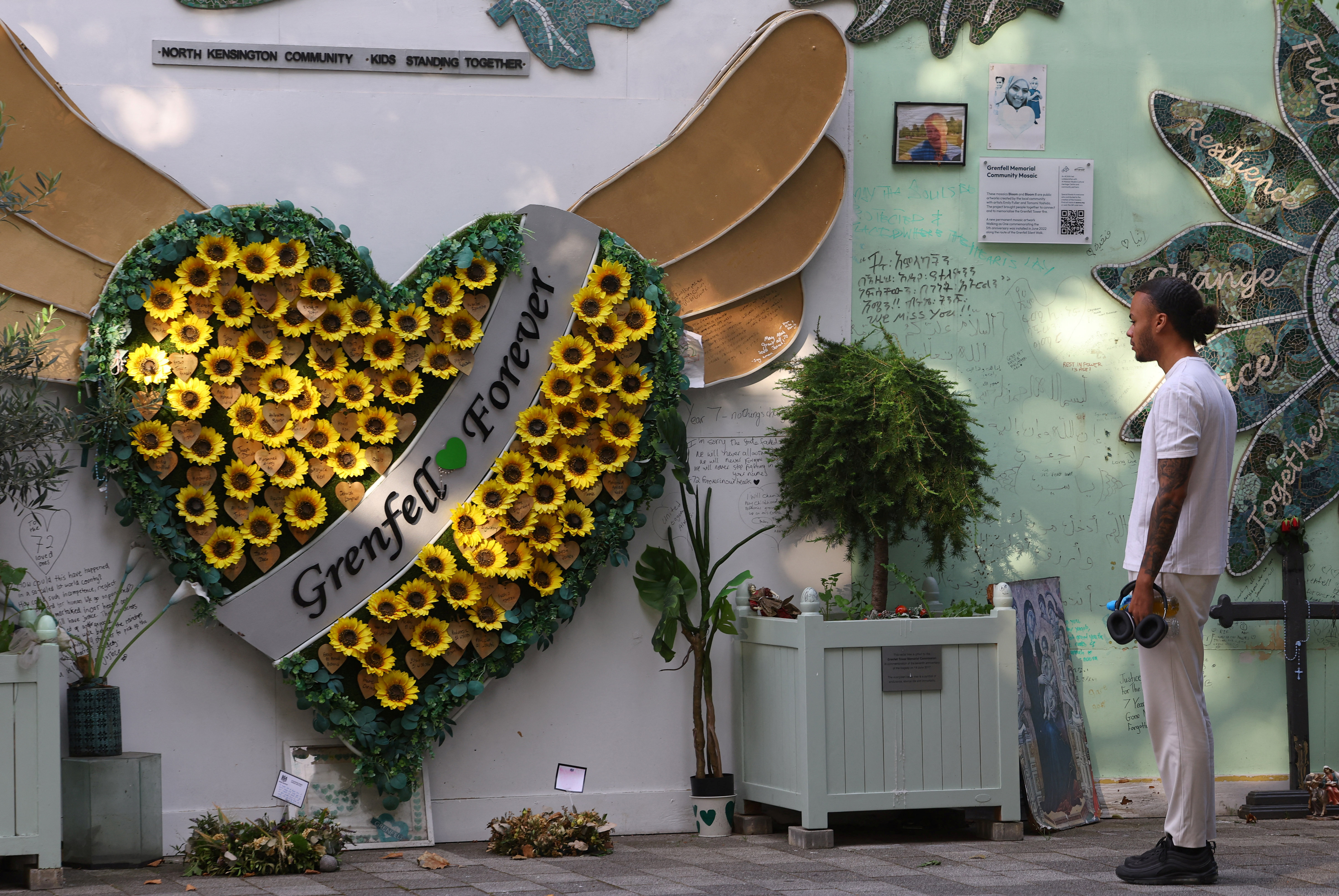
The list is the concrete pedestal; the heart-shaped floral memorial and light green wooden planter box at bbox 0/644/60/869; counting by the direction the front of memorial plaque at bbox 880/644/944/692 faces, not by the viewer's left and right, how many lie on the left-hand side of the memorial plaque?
0

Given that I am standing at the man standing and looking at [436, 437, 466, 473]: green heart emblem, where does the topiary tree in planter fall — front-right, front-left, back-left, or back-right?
front-right

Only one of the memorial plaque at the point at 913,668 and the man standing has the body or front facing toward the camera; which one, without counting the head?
the memorial plaque

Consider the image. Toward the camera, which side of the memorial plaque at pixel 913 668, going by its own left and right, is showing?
front

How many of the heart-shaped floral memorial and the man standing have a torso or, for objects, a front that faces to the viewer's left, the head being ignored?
1

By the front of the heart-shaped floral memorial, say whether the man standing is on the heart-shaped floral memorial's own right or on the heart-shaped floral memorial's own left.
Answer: on the heart-shaped floral memorial's own left

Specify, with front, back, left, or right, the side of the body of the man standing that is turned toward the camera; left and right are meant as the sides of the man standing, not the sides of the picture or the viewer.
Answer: left

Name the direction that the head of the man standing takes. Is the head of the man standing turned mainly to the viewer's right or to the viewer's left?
to the viewer's left

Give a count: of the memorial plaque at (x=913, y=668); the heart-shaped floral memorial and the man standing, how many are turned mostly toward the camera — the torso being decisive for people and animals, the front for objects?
2

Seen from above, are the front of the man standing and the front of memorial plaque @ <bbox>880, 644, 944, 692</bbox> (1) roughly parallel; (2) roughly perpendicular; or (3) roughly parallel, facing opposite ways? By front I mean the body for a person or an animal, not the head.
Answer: roughly perpendicular

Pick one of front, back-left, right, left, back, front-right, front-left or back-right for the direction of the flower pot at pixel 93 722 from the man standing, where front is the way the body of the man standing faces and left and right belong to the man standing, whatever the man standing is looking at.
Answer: front

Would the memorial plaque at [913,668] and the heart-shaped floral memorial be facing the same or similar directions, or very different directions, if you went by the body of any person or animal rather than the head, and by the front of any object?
same or similar directions

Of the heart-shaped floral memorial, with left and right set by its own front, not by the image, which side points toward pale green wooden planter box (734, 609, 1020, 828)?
left
